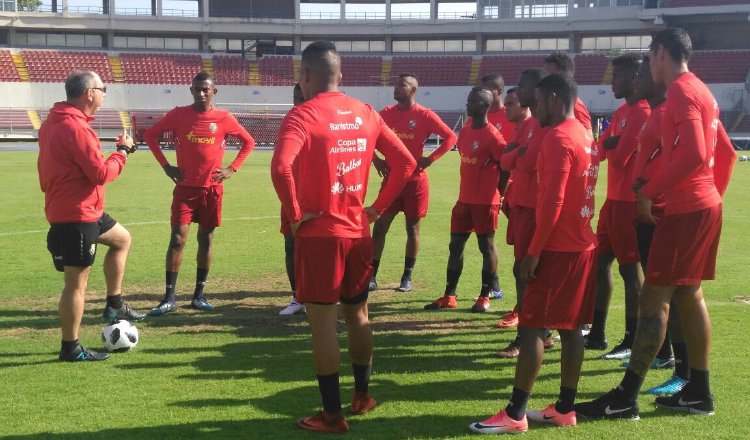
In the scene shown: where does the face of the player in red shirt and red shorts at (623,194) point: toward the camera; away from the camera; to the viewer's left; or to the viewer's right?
to the viewer's left

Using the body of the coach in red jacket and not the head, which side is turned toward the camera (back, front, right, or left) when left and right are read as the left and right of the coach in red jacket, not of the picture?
right

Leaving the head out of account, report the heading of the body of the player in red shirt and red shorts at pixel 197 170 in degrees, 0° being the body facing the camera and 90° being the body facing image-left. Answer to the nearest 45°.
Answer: approximately 0°

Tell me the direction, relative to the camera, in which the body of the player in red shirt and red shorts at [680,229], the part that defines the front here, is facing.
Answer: to the viewer's left

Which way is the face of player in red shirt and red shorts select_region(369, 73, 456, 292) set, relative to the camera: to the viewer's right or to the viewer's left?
to the viewer's left
